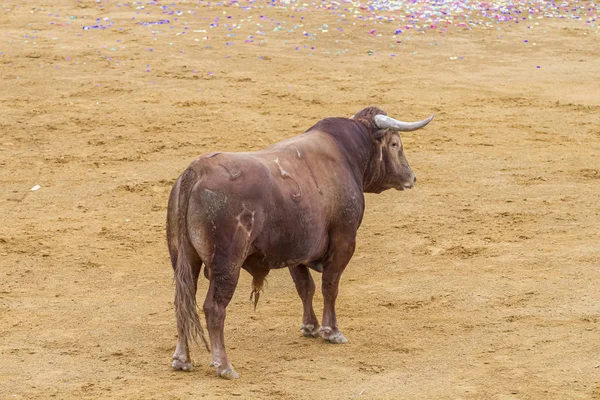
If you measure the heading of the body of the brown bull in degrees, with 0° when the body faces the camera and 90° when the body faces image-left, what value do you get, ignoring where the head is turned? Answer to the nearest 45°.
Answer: approximately 225°
